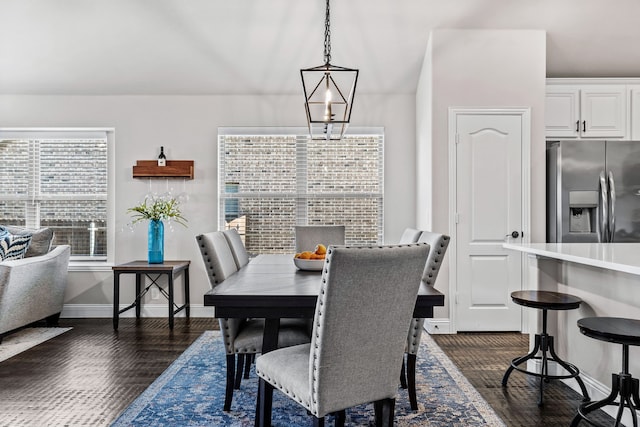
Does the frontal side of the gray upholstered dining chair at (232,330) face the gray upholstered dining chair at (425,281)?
yes

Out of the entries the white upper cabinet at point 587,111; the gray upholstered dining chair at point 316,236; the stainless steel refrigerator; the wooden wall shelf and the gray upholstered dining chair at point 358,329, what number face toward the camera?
4

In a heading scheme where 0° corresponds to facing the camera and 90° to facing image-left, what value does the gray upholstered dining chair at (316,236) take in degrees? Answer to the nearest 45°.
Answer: approximately 0°

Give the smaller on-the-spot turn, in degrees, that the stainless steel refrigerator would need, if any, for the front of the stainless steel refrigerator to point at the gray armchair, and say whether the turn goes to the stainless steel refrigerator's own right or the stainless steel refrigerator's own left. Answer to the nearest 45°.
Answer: approximately 45° to the stainless steel refrigerator's own right

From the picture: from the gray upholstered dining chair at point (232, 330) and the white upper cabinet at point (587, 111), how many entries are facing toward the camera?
1

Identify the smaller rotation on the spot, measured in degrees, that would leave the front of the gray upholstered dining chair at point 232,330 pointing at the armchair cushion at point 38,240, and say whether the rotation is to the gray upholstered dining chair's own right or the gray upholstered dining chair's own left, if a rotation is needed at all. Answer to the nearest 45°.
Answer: approximately 135° to the gray upholstered dining chair's own left

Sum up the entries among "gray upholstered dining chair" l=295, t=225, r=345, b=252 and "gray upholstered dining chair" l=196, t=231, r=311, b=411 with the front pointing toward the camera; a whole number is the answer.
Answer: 1

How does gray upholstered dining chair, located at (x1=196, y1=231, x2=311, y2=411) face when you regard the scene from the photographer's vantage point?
facing to the right of the viewer

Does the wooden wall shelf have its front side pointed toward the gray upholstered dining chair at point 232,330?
yes

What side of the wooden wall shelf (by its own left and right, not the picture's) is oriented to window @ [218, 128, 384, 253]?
left

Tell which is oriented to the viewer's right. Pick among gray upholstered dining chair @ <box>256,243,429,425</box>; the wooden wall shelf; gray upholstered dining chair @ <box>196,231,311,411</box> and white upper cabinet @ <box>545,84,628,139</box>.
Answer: gray upholstered dining chair @ <box>196,231,311,411</box>
